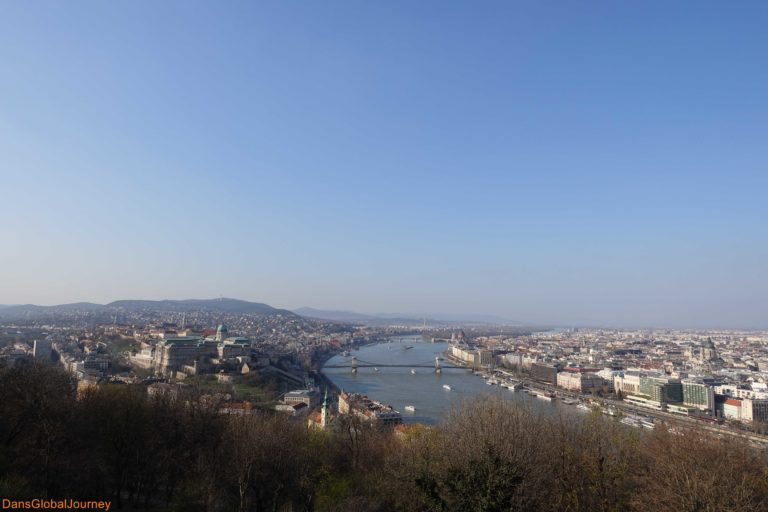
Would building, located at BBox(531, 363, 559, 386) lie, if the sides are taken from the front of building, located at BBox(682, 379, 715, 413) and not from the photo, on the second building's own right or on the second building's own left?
on the second building's own right

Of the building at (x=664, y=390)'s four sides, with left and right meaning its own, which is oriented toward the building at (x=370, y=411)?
front

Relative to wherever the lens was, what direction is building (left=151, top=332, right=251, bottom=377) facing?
facing the viewer and to the right of the viewer

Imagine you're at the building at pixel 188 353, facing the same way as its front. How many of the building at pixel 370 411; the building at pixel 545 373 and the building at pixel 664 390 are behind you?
0

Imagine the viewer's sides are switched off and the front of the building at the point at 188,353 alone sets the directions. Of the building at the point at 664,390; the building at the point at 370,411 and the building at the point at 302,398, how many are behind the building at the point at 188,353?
0

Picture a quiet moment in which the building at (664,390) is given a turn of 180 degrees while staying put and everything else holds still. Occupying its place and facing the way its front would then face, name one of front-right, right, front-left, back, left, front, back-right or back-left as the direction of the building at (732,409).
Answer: right

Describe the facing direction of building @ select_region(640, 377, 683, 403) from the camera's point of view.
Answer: facing the viewer and to the left of the viewer

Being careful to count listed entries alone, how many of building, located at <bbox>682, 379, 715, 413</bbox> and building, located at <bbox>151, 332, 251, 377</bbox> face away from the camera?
0

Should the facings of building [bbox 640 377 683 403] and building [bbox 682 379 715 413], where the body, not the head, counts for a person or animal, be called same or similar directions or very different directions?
same or similar directions

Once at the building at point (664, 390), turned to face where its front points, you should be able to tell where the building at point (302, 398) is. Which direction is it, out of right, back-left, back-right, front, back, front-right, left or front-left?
front

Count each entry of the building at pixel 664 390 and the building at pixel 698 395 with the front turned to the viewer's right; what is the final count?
0

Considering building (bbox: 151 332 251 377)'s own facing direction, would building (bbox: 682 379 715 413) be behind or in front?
in front

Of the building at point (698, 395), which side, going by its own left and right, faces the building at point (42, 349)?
front

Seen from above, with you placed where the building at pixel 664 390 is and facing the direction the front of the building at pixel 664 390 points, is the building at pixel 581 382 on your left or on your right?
on your right

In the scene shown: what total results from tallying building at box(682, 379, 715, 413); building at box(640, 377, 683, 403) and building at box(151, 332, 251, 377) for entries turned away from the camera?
0

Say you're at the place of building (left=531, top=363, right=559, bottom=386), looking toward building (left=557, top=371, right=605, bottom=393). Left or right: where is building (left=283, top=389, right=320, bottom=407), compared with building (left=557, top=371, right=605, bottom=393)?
right

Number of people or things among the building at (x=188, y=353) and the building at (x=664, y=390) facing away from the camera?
0

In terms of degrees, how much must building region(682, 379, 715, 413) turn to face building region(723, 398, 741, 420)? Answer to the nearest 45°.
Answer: approximately 90° to its left

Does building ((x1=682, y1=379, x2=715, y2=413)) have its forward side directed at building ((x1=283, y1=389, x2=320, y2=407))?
yes
